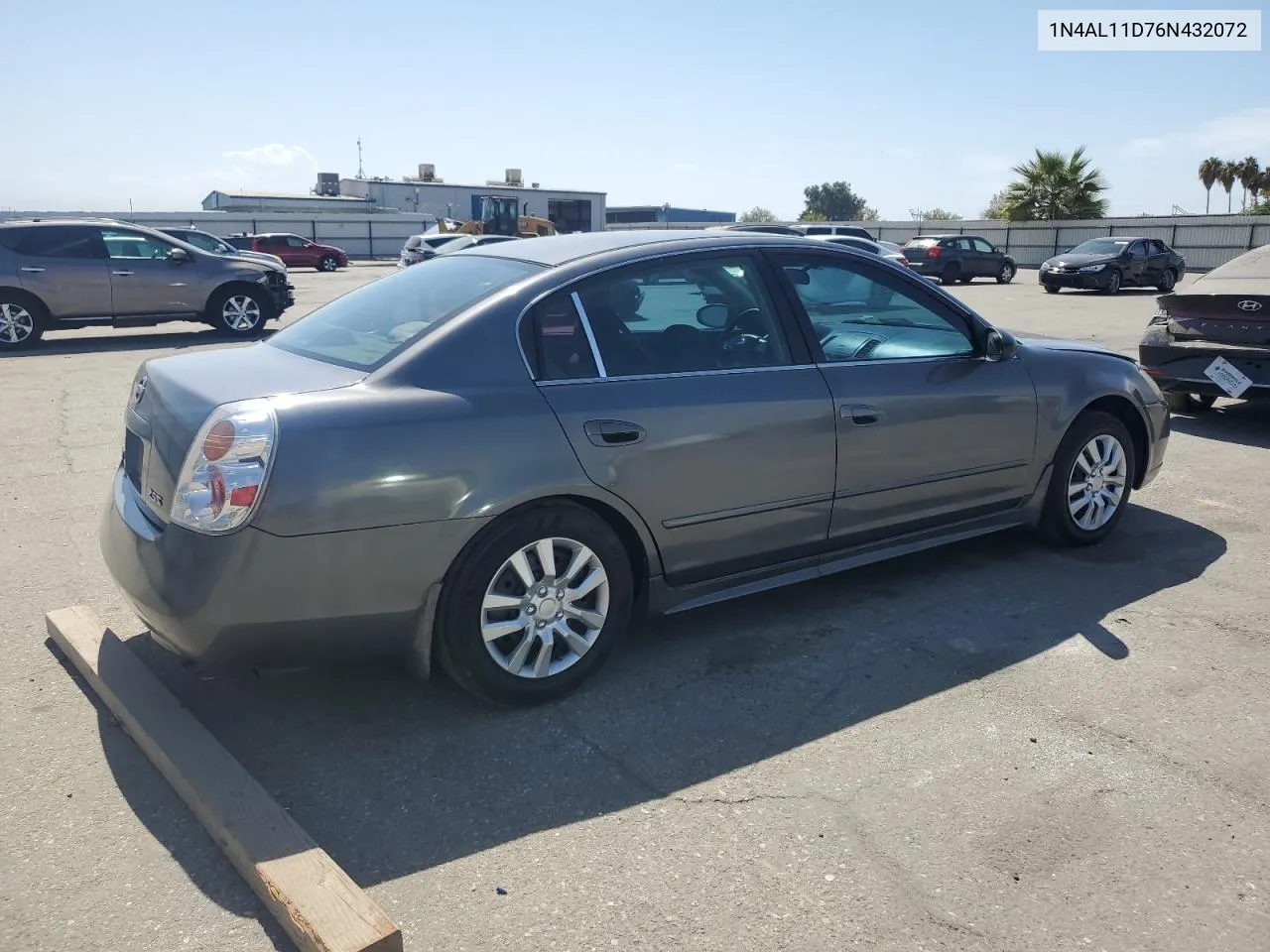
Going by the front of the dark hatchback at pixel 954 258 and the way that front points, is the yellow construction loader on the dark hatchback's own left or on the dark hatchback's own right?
on the dark hatchback's own left

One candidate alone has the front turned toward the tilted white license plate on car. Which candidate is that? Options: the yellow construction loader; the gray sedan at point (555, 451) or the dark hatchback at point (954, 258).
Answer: the gray sedan

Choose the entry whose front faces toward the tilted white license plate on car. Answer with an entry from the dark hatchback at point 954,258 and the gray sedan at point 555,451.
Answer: the gray sedan

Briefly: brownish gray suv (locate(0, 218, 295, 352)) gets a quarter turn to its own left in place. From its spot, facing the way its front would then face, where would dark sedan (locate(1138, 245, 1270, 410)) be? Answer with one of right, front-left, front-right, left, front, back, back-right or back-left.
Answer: back-right

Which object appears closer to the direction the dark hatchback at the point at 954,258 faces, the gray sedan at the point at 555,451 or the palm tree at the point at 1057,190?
the palm tree

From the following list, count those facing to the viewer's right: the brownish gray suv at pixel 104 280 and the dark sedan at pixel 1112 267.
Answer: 1

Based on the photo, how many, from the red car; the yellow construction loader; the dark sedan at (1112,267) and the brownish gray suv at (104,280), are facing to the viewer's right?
2

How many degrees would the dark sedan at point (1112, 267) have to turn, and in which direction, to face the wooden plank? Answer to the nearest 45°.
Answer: approximately 45° to its left

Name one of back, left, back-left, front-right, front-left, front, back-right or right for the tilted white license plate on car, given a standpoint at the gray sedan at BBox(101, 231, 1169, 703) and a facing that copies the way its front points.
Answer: front

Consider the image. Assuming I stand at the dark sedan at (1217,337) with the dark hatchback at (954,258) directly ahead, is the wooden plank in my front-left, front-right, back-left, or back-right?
back-left

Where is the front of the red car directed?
to the viewer's right
